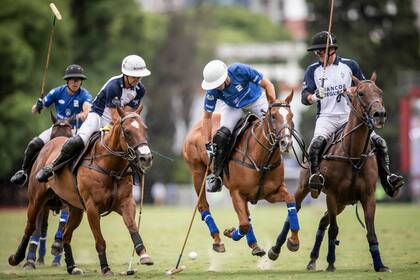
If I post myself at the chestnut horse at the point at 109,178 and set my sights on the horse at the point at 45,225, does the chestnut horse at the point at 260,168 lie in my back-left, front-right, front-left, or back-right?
back-right

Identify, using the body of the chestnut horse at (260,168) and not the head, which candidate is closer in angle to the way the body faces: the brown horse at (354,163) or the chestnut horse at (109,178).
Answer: the brown horse

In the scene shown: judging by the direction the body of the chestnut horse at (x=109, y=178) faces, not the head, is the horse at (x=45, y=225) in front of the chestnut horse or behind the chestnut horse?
behind

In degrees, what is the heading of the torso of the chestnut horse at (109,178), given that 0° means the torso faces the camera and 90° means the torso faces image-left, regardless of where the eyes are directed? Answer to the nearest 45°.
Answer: approximately 315°

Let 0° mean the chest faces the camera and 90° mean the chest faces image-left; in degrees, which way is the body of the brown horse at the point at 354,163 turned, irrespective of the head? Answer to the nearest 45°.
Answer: approximately 315°

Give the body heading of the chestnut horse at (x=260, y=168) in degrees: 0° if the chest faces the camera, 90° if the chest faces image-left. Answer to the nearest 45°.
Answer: approximately 315°

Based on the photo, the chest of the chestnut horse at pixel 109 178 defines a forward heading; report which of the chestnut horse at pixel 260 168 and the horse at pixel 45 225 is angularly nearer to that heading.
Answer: the chestnut horse

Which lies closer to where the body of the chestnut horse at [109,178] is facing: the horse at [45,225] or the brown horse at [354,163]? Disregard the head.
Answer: the brown horse

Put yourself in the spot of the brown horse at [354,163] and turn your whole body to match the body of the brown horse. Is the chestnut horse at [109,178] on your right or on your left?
on your right

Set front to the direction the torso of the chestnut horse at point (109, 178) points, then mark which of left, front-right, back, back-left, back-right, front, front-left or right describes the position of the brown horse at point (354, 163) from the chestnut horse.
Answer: front-left
